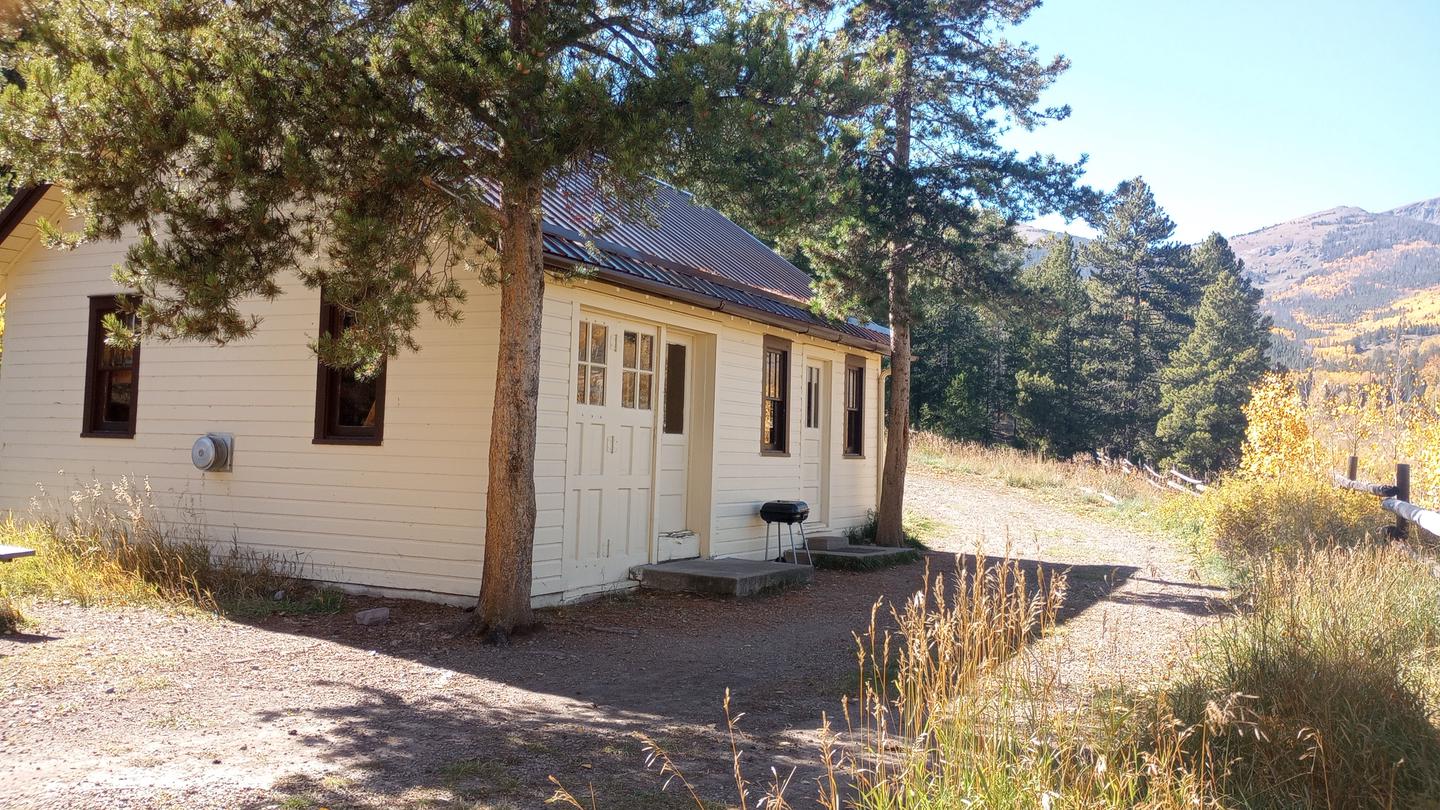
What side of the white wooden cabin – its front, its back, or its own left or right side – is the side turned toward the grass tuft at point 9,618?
right

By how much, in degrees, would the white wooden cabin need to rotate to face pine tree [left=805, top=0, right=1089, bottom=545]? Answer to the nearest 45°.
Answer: approximately 45° to its left

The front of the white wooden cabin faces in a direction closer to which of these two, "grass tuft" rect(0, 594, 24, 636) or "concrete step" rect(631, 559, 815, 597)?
the concrete step

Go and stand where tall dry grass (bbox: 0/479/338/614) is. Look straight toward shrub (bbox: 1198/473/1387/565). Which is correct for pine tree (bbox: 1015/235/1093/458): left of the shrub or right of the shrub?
left

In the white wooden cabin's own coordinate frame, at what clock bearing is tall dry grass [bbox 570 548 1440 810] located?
The tall dry grass is roughly at 1 o'clock from the white wooden cabin.

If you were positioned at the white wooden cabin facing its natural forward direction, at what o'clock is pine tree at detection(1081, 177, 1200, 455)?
The pine tree is roughly at 9 o'clock from the white wooden cabin.

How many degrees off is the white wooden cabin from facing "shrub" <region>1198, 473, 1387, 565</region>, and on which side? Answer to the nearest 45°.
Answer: approximately 45° to its left

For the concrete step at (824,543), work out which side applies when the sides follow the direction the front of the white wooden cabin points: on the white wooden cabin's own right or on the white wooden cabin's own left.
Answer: on the white wooden cabin's own left

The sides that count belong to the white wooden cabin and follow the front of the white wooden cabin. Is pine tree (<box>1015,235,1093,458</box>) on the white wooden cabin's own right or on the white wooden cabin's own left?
on the white wooden cabin's own left

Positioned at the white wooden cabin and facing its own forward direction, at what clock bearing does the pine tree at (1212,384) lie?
The pine tree is roughly at 9 o'clock from the white wooden cabin.

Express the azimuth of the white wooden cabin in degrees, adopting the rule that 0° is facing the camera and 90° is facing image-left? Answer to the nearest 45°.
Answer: approximately 315°
